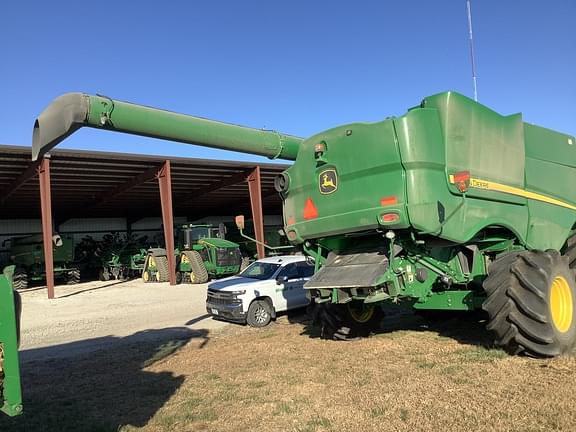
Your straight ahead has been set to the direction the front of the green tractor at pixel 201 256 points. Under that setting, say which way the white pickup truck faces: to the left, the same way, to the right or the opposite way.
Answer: to the right

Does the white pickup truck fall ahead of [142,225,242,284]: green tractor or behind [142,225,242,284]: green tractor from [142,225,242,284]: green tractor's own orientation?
ahead

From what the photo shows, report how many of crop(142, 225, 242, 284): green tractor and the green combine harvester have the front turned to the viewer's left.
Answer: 0

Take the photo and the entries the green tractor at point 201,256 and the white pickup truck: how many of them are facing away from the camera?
0

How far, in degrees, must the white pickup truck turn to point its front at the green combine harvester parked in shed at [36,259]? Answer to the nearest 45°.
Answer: approximately 90° to its right

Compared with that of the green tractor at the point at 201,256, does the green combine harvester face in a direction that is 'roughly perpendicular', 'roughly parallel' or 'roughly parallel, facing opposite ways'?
roughly perpendicular

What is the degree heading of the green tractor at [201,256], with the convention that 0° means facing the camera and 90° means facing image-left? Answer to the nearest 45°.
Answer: approximately 315°

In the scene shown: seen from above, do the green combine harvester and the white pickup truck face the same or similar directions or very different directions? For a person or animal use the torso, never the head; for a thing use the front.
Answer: very different directions

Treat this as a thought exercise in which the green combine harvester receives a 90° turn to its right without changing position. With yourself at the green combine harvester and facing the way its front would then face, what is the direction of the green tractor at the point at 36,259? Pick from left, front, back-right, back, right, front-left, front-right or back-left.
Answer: back

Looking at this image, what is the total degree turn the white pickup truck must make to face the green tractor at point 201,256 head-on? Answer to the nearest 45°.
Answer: approximately 135° to its right

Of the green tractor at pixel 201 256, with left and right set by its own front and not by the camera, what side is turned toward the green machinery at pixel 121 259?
back

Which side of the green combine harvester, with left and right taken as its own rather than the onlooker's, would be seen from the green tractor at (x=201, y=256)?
left

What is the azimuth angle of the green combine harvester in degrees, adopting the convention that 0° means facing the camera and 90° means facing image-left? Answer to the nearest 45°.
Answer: approximately 225°

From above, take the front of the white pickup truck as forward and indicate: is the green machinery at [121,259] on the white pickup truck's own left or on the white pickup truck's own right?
on the white pickup truck's own right

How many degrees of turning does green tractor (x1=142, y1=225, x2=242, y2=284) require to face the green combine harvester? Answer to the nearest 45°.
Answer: approximately 45° to its right
